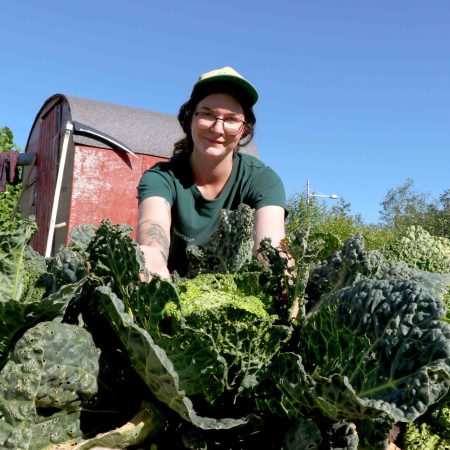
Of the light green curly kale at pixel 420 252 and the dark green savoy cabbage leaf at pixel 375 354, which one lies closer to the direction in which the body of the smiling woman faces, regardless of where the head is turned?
the dark green savoy cabbage leaf

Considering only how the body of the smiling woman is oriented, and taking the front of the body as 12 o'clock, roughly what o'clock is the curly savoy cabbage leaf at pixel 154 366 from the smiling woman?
The curly savoy cabbage leaf is roughly at 12 o'clock from the smiling woman.

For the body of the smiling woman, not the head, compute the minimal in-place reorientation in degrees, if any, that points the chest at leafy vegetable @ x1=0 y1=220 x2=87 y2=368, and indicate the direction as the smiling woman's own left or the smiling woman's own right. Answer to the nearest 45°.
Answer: approximately 45° to the smiling woman's own right

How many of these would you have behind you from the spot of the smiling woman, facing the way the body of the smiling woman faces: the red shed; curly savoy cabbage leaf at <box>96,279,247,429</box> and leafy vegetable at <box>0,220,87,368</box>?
1

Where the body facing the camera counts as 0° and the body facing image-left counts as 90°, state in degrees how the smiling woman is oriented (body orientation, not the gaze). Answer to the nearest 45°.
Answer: approximately 0°

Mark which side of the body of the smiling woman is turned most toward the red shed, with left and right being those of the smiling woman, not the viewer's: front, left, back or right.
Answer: back

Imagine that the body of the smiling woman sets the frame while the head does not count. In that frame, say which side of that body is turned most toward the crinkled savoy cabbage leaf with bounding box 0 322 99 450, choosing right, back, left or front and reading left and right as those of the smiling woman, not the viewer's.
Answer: front

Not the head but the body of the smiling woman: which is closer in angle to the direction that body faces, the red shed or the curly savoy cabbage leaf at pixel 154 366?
the curly savoy cabbage leaf

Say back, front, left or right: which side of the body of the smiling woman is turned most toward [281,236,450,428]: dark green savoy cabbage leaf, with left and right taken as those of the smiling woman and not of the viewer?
front

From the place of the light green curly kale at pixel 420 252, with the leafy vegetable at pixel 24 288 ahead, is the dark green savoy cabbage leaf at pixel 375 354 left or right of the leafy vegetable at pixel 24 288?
left

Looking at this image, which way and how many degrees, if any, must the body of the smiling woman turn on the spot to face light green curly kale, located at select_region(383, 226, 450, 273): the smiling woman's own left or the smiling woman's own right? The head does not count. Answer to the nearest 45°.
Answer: approximately 90° to the smiling woman's own left
